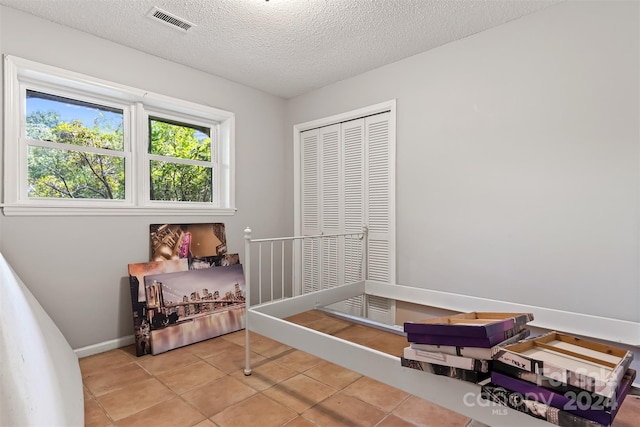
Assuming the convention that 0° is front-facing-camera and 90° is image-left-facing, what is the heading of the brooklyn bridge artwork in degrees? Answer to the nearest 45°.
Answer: approximately 315°

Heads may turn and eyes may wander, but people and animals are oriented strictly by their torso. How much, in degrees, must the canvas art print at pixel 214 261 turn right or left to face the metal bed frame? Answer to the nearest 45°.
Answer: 0° — it already faces it

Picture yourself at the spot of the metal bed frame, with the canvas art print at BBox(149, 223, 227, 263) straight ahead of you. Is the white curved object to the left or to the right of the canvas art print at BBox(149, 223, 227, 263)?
left

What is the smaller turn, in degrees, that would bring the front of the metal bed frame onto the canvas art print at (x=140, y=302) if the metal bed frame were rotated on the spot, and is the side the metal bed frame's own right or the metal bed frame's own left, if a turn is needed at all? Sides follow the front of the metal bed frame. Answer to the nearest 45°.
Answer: approximately 135° to the metal bed frame's own right

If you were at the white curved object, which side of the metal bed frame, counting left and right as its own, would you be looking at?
right

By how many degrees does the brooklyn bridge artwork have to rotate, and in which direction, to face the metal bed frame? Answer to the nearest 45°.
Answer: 0° — it already faces it

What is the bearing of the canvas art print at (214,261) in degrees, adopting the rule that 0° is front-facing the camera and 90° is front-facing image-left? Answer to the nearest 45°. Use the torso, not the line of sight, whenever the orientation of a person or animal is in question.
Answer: approximately 315°
